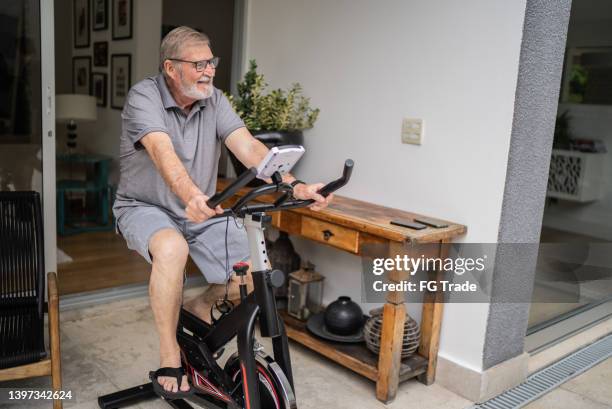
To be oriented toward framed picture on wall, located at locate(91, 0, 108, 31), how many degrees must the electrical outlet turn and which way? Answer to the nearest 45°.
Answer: approximately 90° to its right

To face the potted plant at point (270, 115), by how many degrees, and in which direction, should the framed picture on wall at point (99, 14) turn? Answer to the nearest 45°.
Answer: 0° — it already faces it

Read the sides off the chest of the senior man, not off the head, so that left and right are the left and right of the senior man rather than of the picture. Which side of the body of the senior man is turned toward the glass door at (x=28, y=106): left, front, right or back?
back

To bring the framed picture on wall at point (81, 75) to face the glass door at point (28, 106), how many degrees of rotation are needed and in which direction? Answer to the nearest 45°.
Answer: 0° — it already faces it

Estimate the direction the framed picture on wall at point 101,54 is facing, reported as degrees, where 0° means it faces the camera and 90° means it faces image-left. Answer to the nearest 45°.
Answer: approximately 0°

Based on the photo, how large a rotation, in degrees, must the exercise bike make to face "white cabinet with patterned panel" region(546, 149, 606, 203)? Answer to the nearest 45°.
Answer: approximately 90° to its left

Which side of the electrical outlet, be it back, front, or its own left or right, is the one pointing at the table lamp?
right

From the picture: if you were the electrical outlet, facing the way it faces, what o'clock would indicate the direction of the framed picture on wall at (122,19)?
The framed picture on wall is roughly at 3 o'clock from the electrical outlet.

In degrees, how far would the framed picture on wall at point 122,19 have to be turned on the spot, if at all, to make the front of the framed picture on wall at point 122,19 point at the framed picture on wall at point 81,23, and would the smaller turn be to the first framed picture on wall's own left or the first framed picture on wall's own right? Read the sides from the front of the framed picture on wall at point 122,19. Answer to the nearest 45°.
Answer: approximately 135° to the first framed picture on wall's own right

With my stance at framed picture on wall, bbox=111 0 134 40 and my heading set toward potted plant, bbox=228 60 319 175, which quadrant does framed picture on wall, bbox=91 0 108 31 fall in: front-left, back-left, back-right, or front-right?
back-right
